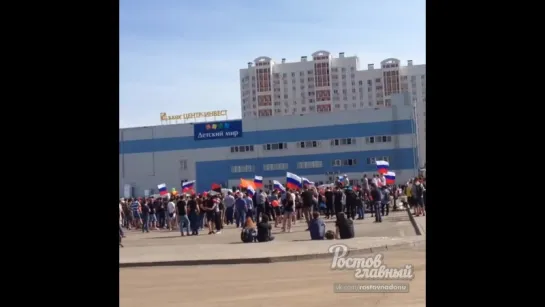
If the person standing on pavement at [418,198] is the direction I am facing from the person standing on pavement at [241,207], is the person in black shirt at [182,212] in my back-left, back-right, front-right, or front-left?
back-right

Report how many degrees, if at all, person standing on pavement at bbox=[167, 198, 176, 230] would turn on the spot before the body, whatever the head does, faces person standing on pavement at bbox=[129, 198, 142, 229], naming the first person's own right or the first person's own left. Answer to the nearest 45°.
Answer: approximately 45° to the first person's own left

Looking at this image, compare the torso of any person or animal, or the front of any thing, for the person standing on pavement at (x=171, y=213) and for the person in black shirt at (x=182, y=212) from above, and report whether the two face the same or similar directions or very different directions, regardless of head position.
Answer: same or similar directions

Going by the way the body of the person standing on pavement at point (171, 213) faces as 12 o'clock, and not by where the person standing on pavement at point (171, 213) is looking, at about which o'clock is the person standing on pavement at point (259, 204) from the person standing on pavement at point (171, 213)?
the person standing on pavement at point (259, 204) is roughly at 4 o'clock from the person standing on pavement at point (171, 213).

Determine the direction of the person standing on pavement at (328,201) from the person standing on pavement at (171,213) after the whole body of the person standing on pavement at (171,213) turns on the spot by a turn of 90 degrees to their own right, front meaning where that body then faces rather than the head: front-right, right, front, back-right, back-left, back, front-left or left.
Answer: front

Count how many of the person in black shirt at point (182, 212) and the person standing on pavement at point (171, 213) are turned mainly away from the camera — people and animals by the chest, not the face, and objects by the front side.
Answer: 2

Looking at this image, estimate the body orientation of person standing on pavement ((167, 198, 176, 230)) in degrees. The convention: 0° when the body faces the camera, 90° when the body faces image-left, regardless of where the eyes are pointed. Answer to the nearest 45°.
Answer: approximately 180°

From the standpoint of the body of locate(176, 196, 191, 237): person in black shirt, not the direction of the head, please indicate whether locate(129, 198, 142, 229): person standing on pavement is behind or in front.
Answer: in front

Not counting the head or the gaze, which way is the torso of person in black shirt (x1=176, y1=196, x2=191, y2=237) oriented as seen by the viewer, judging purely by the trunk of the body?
away from the camera

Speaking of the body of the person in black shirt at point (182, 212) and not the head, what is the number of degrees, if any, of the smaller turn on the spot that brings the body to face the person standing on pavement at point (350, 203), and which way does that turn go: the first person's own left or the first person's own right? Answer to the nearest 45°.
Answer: approximately 90° to the first person's own right
